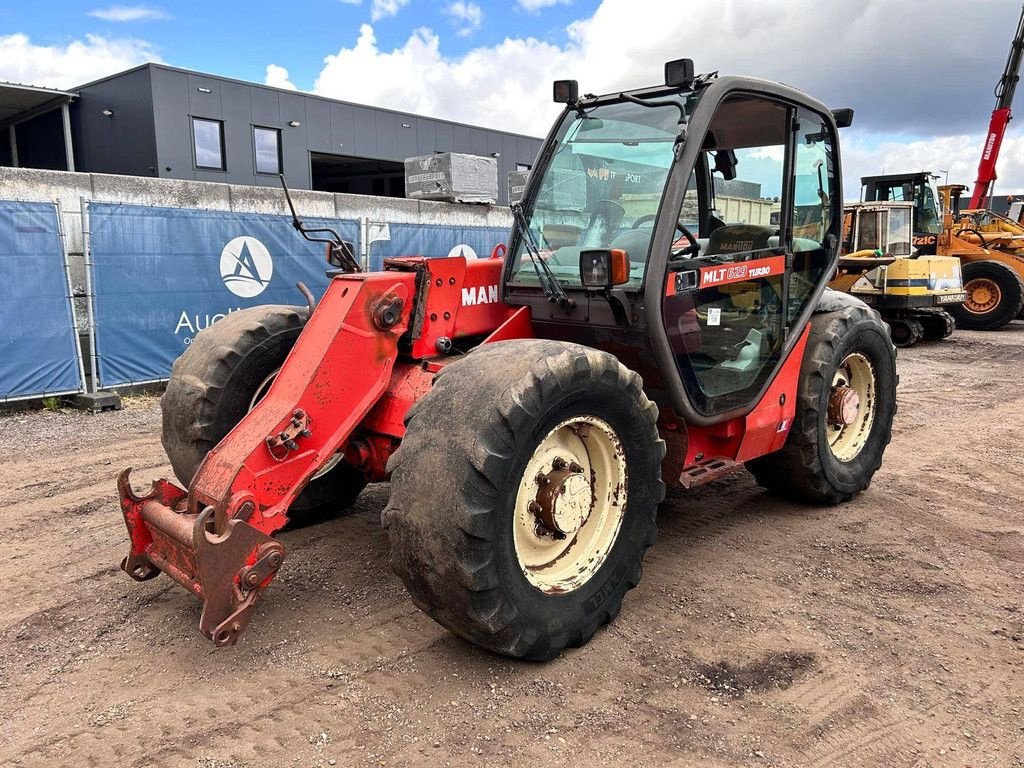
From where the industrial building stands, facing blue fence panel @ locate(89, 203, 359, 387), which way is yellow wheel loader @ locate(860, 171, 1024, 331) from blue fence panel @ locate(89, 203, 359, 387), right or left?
left

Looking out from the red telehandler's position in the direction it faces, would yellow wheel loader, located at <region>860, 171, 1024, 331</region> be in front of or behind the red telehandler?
behind

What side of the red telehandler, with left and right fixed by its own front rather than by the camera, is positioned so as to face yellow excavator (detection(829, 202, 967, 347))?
back

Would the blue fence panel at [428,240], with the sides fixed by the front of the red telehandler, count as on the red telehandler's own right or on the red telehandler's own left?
on the red telehandler's own right

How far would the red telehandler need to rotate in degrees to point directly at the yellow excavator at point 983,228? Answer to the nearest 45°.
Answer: approximately 180°

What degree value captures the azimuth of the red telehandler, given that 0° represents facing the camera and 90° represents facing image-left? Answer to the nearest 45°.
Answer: approximately 45°

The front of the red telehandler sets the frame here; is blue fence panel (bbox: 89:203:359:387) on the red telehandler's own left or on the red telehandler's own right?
on the red telehandler's own right

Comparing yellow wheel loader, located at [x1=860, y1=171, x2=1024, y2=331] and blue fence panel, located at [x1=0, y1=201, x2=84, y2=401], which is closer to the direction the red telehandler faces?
the blue fence panel

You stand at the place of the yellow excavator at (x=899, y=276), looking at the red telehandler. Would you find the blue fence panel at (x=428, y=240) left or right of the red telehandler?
right

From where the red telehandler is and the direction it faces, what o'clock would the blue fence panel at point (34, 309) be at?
The blue fence panel is roughly at 3 o'clock from the red telehandler.
